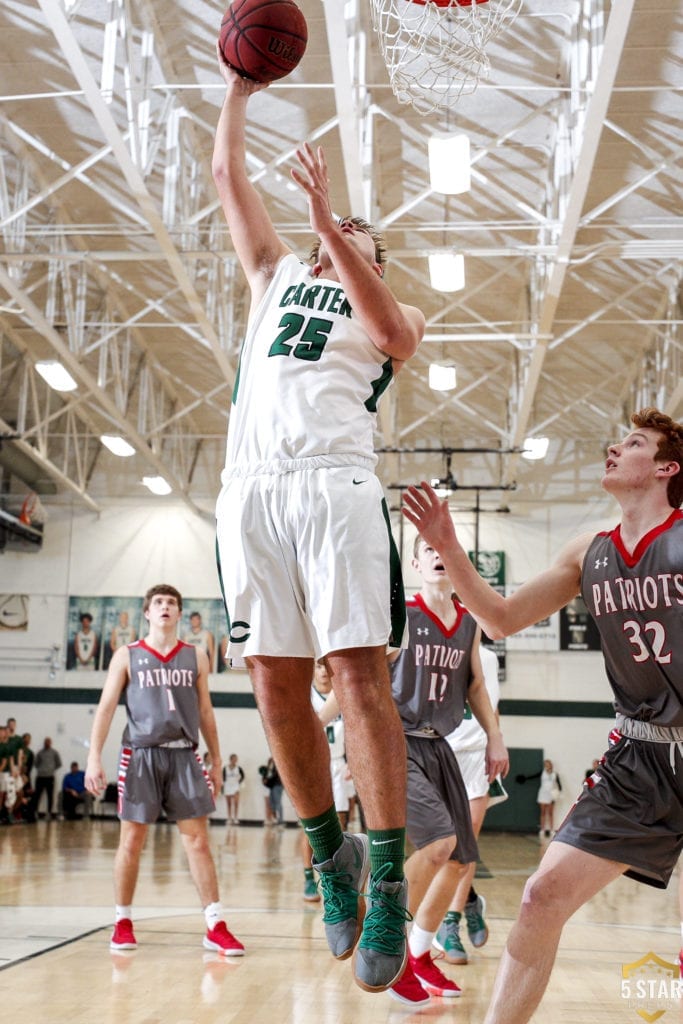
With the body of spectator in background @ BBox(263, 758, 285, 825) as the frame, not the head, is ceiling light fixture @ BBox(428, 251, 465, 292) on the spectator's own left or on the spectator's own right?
on the spectator's own left

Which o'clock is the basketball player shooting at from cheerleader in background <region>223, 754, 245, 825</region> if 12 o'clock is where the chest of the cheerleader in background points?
The basketball player shooting is roughly at 12 o'clock from the cheerleader in background.

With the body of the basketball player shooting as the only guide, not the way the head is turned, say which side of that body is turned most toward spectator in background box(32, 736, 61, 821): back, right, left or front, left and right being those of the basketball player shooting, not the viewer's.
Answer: back

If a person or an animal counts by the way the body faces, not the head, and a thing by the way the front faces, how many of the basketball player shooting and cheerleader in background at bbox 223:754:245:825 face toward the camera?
2

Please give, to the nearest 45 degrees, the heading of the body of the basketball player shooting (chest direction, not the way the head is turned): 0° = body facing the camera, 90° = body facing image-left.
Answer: approximately 0°

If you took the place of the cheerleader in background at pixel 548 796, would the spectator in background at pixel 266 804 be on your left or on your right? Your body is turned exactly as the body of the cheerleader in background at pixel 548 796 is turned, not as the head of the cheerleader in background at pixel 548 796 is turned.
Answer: on your right

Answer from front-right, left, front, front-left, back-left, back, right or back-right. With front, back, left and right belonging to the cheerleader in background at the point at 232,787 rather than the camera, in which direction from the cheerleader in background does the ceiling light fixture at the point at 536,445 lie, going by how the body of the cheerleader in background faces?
front-left

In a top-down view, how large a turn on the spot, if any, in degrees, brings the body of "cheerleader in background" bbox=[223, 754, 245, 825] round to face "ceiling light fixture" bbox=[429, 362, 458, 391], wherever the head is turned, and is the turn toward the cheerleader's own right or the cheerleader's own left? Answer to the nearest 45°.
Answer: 0° — they already face it

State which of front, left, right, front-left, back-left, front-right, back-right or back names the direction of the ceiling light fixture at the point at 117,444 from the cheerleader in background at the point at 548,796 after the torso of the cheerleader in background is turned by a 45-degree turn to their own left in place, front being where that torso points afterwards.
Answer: right

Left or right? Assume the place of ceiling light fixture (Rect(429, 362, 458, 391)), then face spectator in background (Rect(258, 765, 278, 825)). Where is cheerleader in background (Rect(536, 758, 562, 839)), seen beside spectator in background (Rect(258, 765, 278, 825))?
right

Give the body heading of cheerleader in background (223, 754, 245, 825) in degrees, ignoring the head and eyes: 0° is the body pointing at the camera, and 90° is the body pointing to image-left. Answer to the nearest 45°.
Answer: approximately 0°

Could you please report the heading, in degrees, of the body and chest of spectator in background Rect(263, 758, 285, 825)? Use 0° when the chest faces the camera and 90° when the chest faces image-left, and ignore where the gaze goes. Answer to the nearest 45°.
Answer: approximately 45°

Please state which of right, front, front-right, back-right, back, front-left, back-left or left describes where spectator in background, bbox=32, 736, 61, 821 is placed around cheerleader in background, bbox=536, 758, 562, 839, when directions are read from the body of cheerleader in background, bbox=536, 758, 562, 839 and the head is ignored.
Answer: right

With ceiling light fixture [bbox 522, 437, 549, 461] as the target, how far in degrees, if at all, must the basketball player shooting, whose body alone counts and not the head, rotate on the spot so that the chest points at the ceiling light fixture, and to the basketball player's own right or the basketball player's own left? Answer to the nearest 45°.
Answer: approximately 180°

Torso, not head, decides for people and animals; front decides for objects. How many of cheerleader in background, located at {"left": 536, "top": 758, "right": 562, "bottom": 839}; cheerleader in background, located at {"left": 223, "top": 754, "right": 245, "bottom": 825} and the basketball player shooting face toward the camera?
3
